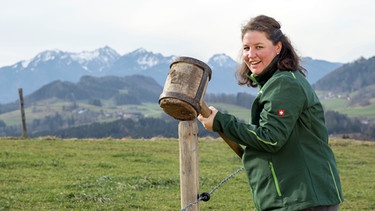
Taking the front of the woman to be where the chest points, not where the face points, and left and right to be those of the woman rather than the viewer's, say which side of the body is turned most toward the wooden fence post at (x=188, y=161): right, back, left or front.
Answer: front

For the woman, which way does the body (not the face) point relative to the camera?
to the viewer's left
